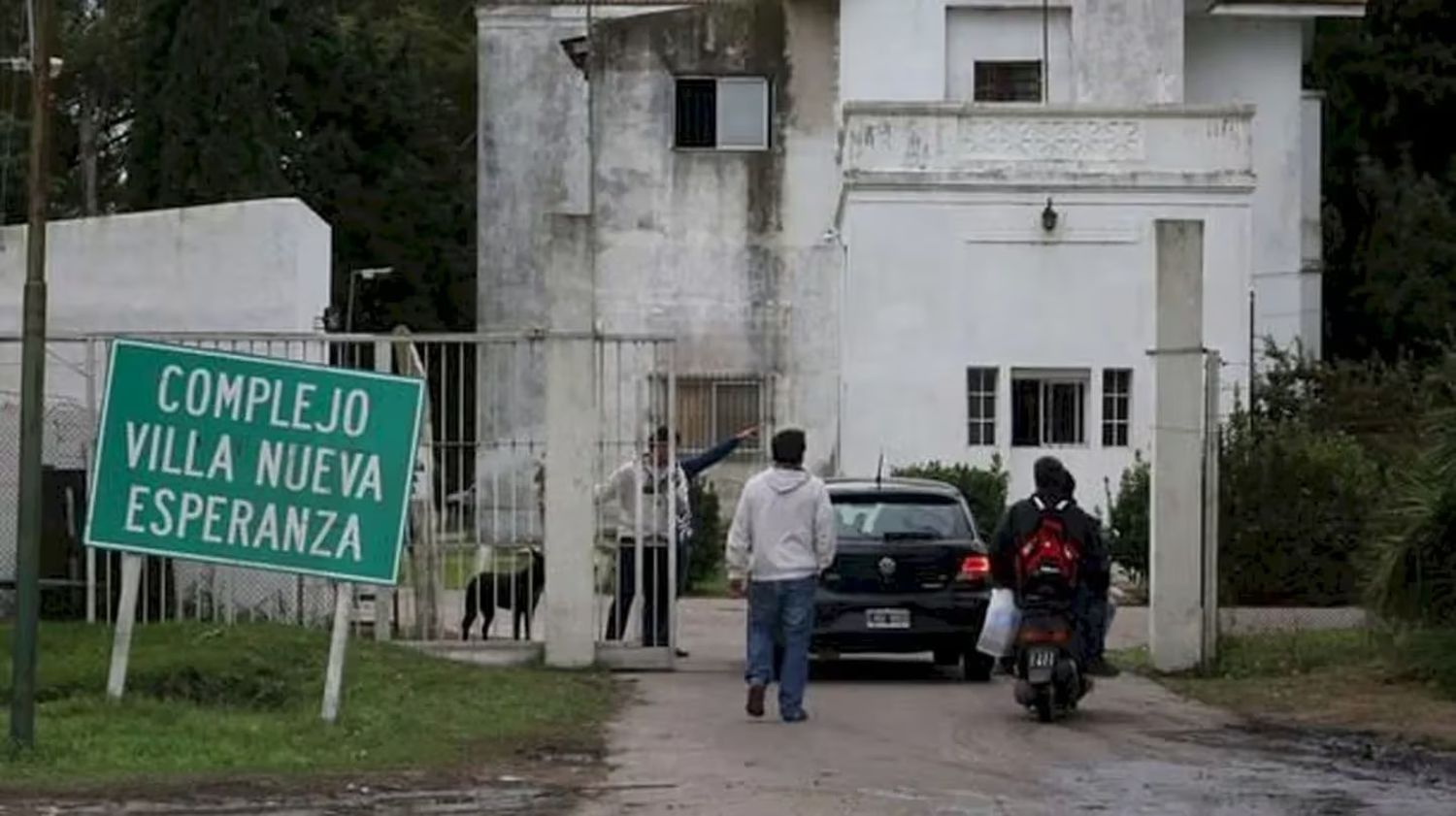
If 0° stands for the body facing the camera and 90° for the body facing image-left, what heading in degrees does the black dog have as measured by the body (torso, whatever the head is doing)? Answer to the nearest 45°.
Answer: approximately 270°

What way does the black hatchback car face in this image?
away from the camera

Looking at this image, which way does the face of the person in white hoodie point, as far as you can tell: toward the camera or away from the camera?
away from the camera

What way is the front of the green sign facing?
toward the camera

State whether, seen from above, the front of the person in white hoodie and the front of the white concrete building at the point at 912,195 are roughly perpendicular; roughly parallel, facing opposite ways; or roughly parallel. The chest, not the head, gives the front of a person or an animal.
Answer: roughly parallel, facing opposite ways

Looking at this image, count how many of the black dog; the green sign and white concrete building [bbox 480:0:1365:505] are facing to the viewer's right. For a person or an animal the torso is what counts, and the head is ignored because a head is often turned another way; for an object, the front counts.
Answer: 1

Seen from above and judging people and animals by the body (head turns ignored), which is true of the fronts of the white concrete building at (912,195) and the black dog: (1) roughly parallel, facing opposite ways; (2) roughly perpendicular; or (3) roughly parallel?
roughly perpendicular

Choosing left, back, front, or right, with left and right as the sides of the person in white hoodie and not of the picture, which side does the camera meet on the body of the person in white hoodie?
back

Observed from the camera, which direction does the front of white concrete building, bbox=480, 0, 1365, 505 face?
facing the viewer

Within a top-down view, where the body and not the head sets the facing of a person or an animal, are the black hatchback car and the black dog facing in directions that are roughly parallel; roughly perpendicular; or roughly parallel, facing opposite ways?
roughly perpendicular

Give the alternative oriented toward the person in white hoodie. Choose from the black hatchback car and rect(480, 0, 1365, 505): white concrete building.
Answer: the white concrete building

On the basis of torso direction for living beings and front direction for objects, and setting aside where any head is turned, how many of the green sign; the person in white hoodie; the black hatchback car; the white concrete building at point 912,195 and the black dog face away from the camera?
2

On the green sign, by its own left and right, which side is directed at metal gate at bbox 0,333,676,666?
back

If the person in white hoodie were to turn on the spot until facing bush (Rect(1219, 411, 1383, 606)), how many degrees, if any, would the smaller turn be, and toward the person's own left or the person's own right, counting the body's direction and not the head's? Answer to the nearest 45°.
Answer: approximately 45° to the person's own right

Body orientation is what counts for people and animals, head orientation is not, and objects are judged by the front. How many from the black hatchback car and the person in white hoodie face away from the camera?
2

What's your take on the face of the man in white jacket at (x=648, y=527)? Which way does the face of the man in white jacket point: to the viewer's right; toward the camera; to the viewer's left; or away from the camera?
toward the camera

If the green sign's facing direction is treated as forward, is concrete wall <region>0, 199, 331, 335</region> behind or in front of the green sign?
behind
